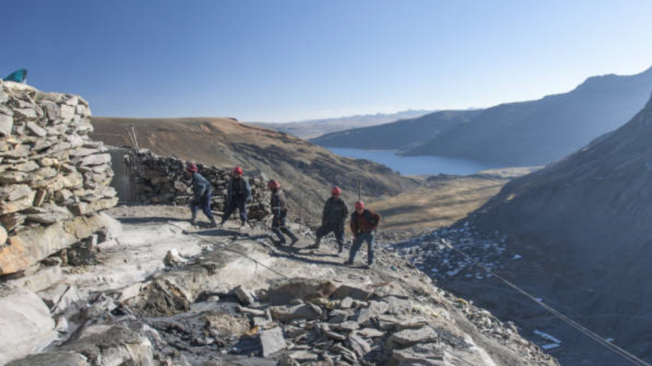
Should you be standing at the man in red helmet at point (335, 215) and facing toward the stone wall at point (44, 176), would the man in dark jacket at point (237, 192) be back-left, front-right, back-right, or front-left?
front-right

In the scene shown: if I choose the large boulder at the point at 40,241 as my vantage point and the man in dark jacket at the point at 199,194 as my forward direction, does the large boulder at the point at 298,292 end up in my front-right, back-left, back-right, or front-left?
front-right

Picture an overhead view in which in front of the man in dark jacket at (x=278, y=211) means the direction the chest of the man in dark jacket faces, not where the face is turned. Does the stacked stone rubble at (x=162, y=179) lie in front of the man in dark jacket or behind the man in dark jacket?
in front

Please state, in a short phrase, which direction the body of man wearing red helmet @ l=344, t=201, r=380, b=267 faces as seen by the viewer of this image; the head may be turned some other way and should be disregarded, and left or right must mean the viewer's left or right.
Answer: facing the viewer and to the left of the viewer

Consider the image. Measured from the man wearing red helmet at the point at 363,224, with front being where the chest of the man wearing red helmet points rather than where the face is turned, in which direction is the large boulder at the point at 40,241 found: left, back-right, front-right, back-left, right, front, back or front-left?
front

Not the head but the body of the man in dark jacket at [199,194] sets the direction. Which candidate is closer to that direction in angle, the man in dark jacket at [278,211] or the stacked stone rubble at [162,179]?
the stacked stone rubble

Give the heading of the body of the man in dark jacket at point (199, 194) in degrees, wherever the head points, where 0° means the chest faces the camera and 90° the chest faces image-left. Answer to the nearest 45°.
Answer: approximately 90°

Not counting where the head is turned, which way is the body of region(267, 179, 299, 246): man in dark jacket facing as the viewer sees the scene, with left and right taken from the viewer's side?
facing to the left of the viewer

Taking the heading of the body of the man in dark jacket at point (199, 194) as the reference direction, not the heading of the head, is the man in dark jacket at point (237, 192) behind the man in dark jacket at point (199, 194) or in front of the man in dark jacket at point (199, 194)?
behind
